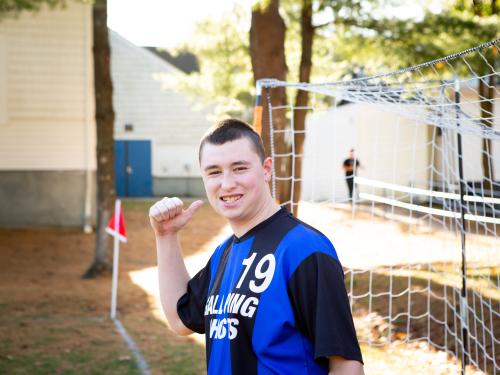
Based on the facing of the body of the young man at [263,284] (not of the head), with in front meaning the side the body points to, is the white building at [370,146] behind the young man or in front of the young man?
behind

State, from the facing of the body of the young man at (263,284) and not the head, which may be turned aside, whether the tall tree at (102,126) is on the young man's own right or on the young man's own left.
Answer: on the young man's own right

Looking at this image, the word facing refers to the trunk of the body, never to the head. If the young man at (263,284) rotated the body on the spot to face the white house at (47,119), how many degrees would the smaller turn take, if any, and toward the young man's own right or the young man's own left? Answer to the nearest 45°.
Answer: approximately 135° to the young man's own right

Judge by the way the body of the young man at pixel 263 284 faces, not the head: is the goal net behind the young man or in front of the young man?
behind

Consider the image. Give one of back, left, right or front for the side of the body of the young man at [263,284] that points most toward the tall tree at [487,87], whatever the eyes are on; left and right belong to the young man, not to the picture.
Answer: back

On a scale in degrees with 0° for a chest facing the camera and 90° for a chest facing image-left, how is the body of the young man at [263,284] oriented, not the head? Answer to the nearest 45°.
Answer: approximately 45°
